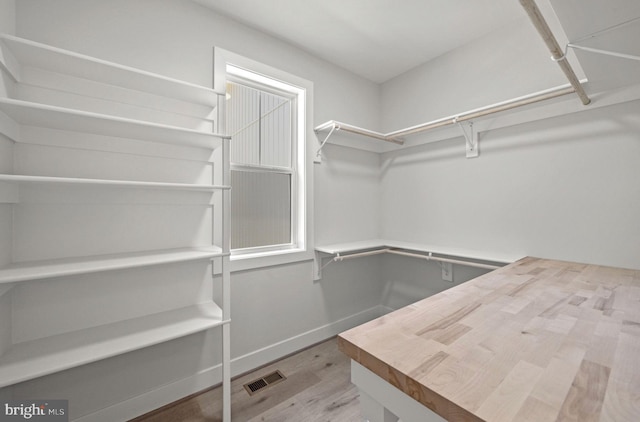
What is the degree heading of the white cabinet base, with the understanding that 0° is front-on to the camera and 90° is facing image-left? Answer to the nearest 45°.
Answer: approximately 45°

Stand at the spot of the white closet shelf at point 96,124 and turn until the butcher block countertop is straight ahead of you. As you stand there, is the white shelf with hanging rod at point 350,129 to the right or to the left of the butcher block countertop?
left

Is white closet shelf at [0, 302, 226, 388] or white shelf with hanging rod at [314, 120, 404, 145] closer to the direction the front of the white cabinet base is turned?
the white closet shelf

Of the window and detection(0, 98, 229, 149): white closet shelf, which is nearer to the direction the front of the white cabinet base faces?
the white closet shelf

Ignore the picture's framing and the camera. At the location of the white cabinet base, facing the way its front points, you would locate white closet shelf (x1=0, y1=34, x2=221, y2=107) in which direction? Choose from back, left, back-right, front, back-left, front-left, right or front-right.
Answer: front-right

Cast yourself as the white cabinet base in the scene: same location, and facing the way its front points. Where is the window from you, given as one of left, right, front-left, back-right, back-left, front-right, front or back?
right

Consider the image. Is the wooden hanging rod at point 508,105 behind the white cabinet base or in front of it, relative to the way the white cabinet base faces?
behind

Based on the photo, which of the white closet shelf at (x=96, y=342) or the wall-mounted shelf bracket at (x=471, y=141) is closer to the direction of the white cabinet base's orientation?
the white closet shelf

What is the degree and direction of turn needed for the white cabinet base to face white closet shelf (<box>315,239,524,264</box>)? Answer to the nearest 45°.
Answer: approximately 135° to its right

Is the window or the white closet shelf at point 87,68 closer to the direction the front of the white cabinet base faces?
the white closet shelf

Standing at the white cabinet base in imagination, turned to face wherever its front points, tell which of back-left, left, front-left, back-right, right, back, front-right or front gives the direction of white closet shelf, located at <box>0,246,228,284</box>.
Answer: front-right
